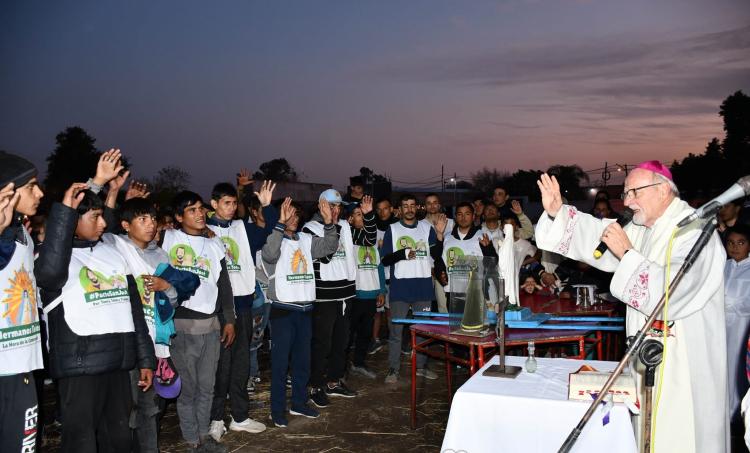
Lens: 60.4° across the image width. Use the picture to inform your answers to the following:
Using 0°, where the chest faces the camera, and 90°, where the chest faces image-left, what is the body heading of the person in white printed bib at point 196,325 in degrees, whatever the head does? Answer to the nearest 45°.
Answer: approximately 315°

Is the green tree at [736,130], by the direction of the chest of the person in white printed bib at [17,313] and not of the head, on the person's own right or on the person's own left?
on the person's own left

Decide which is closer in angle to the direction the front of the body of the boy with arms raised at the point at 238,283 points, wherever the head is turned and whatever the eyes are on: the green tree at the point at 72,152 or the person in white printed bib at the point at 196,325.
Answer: the person in white printed bib

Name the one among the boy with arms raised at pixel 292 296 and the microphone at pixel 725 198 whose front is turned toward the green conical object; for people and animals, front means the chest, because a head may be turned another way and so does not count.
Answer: the boy with arms raised

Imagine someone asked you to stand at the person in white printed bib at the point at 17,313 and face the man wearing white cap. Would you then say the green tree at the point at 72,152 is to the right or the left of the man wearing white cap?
left

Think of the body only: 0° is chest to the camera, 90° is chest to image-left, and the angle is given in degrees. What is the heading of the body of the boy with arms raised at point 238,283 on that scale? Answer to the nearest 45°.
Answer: approximately 315°

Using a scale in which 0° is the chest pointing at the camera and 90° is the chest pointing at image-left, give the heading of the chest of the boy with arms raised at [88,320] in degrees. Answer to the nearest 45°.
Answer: approximately 315°

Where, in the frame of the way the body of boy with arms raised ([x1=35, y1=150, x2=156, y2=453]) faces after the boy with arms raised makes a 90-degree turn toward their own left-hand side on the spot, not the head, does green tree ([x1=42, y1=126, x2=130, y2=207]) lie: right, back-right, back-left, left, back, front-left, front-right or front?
front-left

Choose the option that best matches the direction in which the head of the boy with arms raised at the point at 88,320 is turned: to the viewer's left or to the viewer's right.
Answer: to the viewer's right

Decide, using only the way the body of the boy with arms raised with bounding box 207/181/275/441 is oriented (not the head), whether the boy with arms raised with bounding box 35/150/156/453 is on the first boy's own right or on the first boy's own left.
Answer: on the first boy's own right
